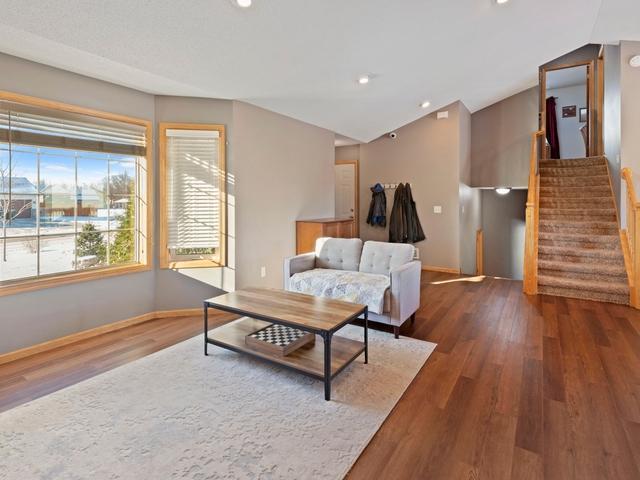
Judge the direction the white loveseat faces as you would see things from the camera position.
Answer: facing the viewer and to the left of the viewer

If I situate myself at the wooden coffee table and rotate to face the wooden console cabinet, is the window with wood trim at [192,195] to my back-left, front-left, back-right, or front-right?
front-left

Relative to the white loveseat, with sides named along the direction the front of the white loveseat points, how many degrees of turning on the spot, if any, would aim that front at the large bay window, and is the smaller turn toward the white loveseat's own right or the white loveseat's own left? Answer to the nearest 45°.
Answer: approximately 45° to the white loveseat's own right

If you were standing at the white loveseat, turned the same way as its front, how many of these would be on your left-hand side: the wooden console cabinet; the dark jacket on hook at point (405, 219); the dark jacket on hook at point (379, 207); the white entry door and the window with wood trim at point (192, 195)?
0

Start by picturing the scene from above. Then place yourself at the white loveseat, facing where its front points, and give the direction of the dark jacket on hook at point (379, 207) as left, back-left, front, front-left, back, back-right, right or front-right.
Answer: back-right

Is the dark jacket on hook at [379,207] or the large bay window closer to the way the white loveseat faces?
the large bay window

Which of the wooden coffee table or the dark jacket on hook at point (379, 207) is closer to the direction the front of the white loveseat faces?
the wooden coffee table

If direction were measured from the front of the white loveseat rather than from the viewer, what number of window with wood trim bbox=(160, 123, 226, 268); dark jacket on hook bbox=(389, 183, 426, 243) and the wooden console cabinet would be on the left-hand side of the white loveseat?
0

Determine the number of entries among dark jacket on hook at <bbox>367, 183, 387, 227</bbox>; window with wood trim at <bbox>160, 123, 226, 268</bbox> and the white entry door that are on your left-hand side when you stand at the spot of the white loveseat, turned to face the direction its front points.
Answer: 0

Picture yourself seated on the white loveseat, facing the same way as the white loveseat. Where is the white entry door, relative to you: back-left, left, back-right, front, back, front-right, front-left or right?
back-right

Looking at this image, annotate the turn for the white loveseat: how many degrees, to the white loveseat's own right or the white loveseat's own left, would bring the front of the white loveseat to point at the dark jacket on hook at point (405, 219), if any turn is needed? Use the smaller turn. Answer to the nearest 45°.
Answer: approximately 135° to the white loveseat's own right

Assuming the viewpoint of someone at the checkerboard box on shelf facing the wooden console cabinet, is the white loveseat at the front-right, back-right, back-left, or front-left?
front-right

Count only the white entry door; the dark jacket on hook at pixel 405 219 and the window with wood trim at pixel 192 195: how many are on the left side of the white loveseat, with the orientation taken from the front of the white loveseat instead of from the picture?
0

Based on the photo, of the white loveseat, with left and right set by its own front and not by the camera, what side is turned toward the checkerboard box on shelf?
front

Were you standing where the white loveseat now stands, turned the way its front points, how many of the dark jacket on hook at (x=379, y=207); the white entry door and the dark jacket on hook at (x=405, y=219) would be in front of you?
0
